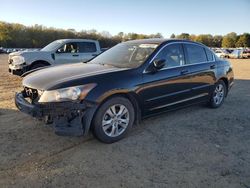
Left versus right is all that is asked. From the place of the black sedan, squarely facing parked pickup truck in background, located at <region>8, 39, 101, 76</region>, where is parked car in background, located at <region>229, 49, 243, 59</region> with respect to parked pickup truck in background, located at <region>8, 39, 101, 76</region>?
right

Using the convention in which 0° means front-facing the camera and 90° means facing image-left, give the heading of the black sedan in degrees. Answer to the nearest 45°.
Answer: approximately 45°

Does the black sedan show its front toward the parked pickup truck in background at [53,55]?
no

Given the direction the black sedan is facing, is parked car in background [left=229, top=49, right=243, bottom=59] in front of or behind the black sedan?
behind
